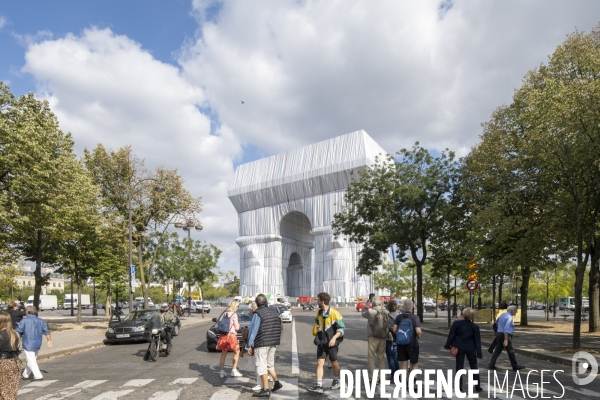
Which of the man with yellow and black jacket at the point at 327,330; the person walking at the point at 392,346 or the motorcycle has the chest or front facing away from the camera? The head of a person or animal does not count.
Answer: the person walking

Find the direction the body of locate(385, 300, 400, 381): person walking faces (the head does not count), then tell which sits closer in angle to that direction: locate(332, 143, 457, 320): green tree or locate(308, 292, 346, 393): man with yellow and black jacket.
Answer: the green tree

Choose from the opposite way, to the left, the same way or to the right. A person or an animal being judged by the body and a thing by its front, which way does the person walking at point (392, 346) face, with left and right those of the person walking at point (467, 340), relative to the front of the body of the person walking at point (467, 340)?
the same way

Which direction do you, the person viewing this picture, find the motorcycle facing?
facing the viewer and to the left of the viewer

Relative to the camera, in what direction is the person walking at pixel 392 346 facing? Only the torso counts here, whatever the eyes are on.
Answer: away from the camera

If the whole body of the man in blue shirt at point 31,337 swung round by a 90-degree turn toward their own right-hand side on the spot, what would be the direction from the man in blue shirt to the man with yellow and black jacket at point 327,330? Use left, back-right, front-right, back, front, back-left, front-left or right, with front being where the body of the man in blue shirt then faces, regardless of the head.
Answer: front-right

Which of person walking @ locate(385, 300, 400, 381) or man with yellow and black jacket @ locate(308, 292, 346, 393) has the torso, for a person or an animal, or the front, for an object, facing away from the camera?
the person walking

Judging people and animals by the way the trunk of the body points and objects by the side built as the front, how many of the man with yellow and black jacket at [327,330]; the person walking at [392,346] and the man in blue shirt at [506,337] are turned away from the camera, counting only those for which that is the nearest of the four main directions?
1
